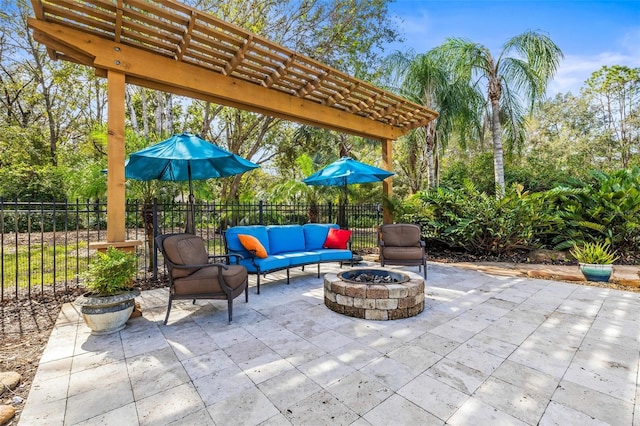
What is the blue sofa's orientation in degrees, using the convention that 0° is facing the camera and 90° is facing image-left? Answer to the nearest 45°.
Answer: approximately 315°

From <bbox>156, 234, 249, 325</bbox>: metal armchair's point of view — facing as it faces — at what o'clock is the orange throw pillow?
The orange throw pillow is roughly at 9 o'clock from the metal armchair.

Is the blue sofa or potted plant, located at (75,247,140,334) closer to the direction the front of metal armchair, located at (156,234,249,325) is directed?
the blue sofa

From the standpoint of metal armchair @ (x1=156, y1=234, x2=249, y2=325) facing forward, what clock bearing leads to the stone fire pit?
The stone fire pit is roughly at 11 o'clock from the metal armchair.

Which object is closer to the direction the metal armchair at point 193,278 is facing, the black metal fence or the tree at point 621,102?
the tree

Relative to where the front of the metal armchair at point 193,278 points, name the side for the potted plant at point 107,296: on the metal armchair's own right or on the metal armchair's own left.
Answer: on the metal armchair's own right

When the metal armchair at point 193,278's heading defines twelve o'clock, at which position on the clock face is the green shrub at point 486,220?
The green shrub is roughly at 10 o'clock from the metal armchair.
